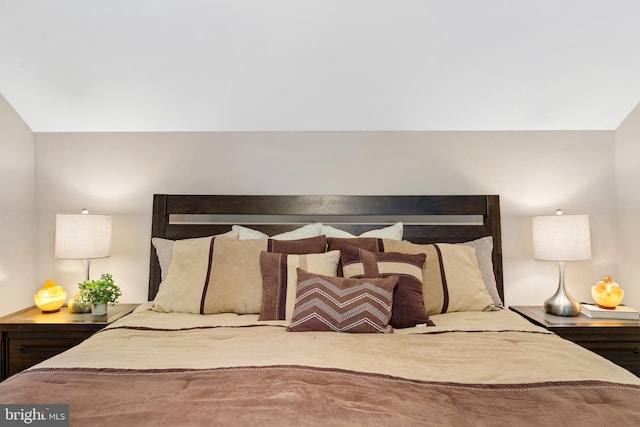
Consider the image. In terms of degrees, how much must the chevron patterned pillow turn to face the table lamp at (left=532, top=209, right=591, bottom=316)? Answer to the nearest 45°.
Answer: approximately 135° to its left

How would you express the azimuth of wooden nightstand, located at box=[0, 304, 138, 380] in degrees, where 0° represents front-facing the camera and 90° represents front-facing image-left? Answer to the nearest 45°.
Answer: approximately 0°

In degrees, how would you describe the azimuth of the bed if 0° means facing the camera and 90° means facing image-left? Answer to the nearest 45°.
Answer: approximately 0°

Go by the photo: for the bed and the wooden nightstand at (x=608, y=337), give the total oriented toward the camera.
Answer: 2

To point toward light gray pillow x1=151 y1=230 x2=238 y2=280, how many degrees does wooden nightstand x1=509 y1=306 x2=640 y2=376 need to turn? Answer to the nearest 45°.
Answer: approximately 45° to its right

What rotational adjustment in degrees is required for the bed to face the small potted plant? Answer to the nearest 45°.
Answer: approximately 135° to its right

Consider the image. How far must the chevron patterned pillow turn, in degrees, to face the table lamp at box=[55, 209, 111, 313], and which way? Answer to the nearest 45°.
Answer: approximately 90° to its right
